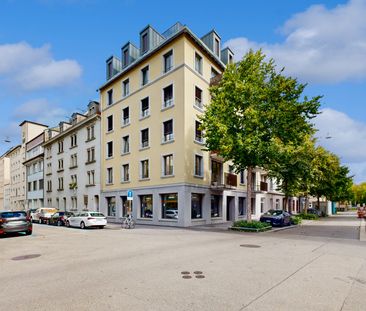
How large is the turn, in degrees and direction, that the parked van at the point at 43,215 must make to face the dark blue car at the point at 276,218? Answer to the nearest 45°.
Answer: approximately 90° to its left

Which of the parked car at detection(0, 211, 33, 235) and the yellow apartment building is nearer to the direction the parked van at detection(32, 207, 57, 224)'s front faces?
the parked car
